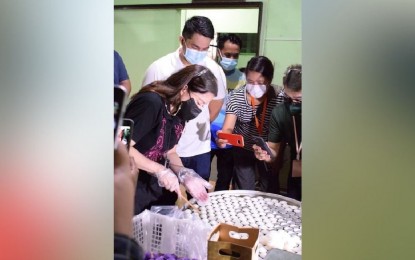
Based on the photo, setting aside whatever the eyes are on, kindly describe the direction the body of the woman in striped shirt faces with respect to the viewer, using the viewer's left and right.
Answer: facing the viewer

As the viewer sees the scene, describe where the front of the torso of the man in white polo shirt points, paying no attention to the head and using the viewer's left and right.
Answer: facing the viewer and to the right of the viewer

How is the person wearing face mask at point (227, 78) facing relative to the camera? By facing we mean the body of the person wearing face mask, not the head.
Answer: toward the camera

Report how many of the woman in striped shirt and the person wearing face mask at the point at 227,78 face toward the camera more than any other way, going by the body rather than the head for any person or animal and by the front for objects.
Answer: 2

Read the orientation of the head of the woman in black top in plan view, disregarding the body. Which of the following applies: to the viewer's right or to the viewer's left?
to the viewer's right
